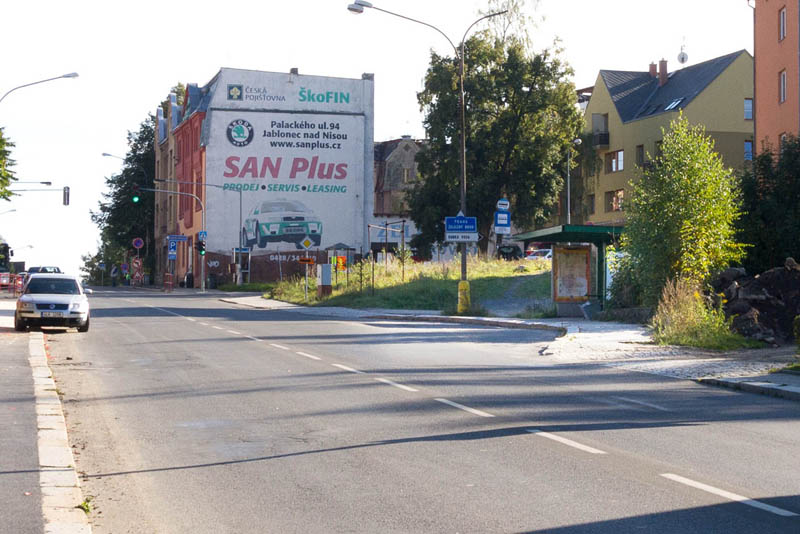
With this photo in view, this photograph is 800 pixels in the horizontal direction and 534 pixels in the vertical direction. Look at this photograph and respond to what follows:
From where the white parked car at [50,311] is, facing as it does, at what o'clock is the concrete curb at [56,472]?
The concrete curb is roughly at 12 o'clock from the white parked car.

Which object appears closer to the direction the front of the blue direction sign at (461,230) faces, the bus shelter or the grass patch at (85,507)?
the grass patch

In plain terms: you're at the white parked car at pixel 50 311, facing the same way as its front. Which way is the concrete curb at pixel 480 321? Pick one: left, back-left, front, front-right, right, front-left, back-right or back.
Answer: left

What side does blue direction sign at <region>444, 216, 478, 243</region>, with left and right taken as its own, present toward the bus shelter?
left

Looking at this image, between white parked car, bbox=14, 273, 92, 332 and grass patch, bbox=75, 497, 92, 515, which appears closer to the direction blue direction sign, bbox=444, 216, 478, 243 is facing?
the grass patch

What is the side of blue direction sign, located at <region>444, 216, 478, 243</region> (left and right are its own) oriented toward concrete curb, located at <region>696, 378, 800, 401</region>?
front

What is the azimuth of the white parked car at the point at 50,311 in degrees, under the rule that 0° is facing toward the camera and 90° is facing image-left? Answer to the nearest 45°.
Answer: approximately 0°

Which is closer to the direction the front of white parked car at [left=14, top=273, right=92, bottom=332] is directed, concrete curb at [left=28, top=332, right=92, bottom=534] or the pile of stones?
the concrete curb

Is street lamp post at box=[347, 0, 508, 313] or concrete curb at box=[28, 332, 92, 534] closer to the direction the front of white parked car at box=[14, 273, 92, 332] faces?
the concrete curb

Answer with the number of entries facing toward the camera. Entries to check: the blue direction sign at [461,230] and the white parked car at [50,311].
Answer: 2

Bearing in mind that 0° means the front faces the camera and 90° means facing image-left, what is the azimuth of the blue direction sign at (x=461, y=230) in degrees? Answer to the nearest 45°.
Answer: approximately 0°
